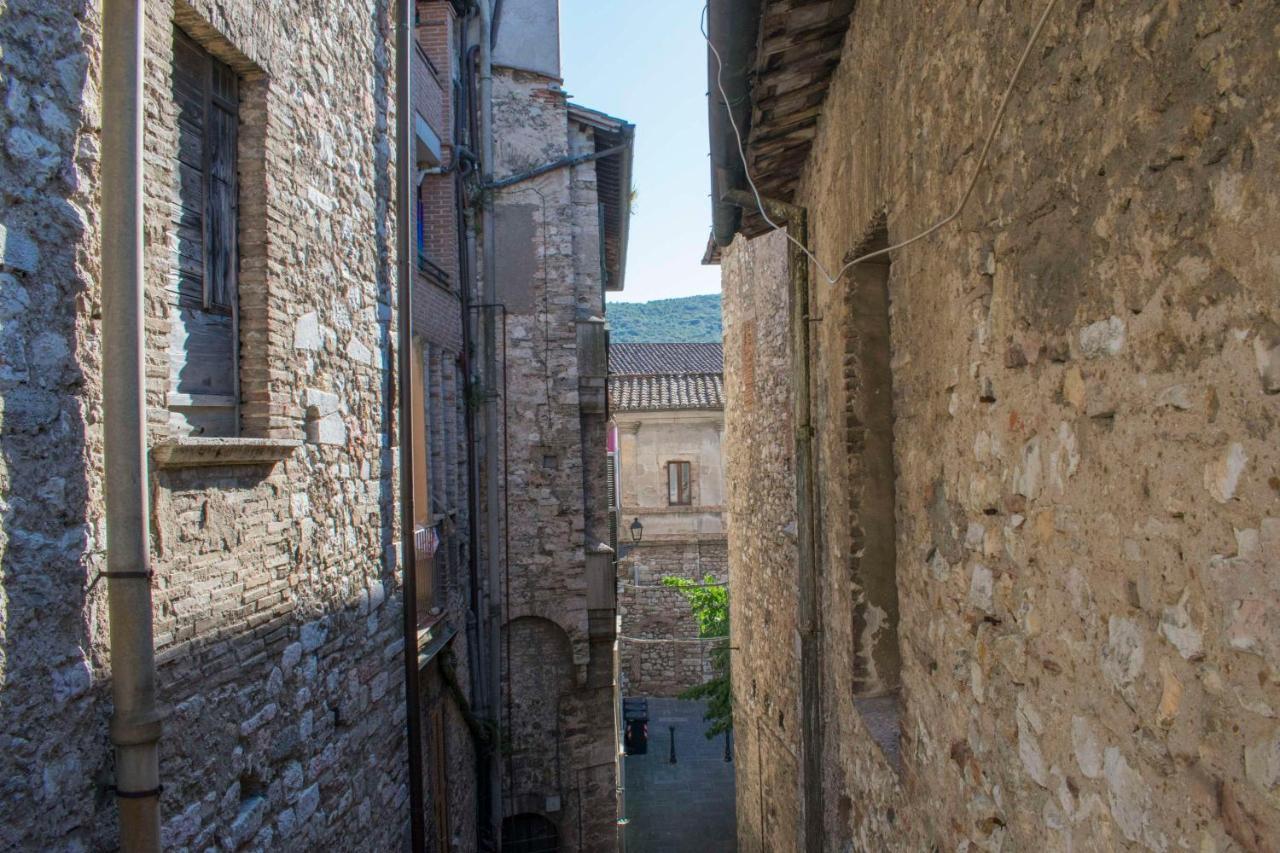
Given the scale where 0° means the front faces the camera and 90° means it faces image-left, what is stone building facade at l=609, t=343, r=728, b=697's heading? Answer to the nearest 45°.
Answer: approximately 0°

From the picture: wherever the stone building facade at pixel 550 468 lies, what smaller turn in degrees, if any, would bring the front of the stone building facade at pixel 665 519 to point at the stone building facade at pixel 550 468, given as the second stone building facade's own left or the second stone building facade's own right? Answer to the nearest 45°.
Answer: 0° — it already faces it

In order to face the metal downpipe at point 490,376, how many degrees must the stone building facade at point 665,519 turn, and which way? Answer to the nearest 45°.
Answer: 0° — it already faces it

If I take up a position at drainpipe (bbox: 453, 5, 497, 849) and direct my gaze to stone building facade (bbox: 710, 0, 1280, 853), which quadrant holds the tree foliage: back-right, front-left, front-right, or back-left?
back-left

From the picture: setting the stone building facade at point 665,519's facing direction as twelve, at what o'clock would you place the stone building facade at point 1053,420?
the stone building facade at point 1053,420 is roughly at 12 o'clock from the stone building facade at point 665,519.
